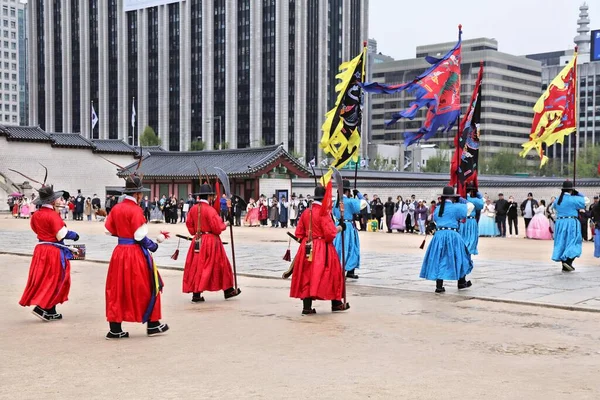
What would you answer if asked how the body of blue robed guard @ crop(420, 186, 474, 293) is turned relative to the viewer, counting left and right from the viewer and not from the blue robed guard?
facing away from the viewer and to the right of the viewer

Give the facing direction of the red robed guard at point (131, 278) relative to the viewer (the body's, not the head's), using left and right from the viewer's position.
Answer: facing away from the viewer and to the right of the viewer

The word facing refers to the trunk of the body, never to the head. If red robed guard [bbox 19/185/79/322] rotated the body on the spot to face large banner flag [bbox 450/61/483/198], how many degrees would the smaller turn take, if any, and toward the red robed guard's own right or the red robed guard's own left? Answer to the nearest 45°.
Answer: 0° — they already face it

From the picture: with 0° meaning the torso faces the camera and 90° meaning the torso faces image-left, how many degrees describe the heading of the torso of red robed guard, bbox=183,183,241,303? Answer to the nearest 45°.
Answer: approximately 225°

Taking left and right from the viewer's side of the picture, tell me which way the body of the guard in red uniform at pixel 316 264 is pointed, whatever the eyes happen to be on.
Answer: facing away from the viewer and to the right of the viewer

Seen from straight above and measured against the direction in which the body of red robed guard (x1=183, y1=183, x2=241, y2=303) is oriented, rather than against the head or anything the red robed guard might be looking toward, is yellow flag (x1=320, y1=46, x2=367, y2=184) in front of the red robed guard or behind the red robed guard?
in front

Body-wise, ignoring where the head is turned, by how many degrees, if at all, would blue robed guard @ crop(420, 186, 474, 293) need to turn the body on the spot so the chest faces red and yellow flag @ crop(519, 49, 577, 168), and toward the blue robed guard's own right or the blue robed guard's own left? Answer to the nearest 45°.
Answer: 0° — they already face it

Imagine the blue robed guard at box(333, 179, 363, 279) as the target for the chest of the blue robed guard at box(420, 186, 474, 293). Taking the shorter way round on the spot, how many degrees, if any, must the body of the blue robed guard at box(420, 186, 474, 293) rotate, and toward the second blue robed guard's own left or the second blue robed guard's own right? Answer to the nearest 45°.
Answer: approximately 90° to the second blue robed guard's own left
